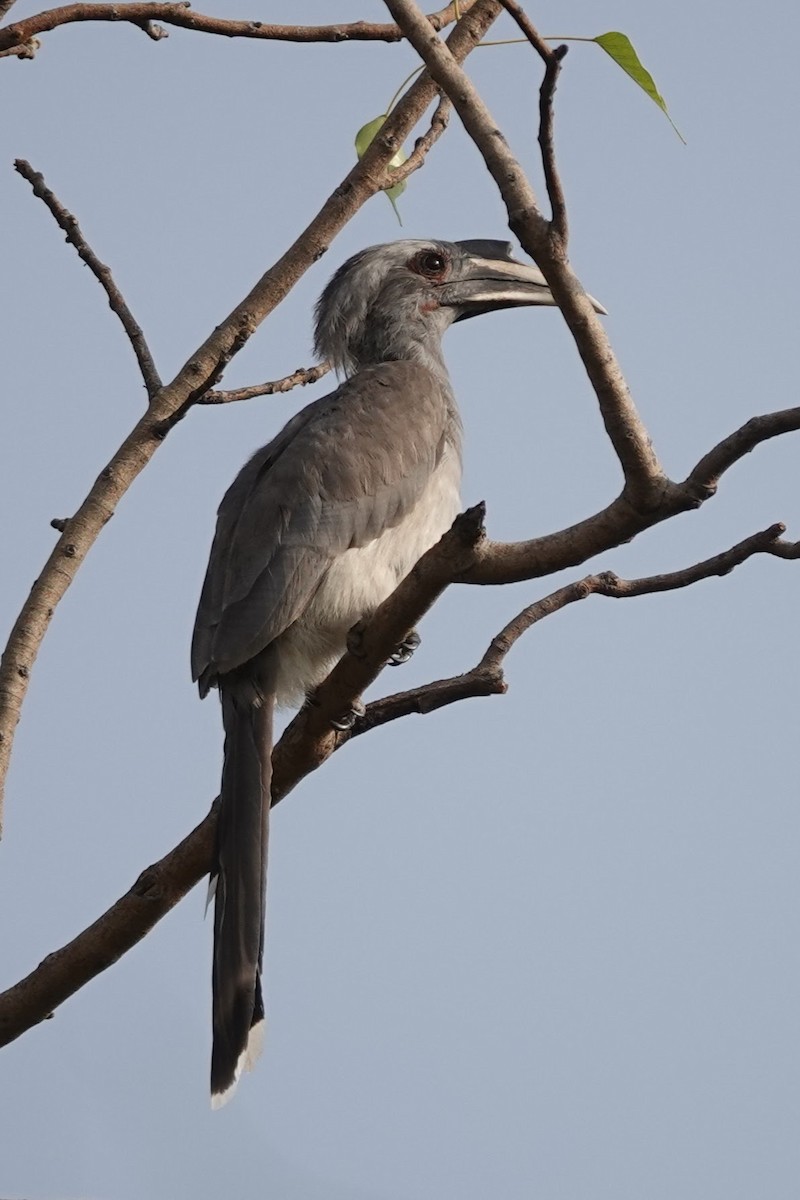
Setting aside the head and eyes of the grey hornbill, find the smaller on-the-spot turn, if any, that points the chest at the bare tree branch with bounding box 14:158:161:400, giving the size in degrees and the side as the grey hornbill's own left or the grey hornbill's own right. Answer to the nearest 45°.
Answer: approximately 135° to the grey hornbill's own right

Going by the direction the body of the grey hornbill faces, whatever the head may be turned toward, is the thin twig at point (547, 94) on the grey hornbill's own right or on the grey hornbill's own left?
on the grey hornbill's own right

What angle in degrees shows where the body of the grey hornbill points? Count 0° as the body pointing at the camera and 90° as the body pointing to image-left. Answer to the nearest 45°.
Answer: approximately 270°

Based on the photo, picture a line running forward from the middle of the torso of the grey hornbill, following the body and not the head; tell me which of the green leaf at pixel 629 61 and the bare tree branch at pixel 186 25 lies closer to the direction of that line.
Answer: the green leaf

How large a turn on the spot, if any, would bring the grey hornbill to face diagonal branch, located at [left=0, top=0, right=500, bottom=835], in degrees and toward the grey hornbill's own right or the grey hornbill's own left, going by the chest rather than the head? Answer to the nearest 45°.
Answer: approximately 135° to the grey hornbill's own right
